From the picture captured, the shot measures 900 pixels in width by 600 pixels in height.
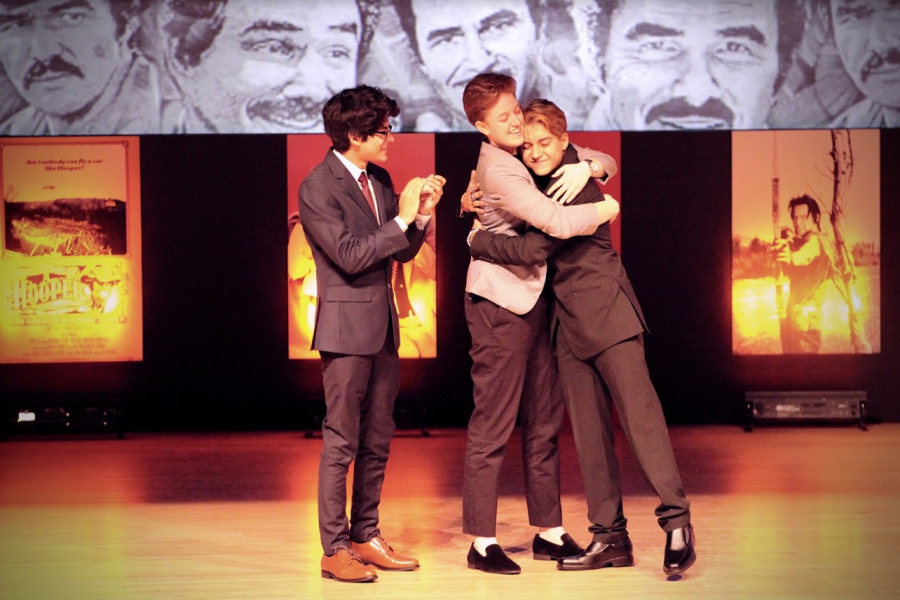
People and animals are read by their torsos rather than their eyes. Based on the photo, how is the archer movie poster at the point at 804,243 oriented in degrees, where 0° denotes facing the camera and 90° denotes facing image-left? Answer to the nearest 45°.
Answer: approximately 0°

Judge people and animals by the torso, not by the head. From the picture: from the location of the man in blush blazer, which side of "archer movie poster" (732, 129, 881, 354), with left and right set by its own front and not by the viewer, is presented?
front

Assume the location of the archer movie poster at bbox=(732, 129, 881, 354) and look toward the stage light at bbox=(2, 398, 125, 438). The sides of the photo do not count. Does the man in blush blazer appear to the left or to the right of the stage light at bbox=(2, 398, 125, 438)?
left

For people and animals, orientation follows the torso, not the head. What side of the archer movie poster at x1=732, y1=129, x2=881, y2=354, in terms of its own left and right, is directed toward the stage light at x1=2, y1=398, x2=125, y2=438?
right

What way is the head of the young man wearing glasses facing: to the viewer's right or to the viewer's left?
to the viewer's right
